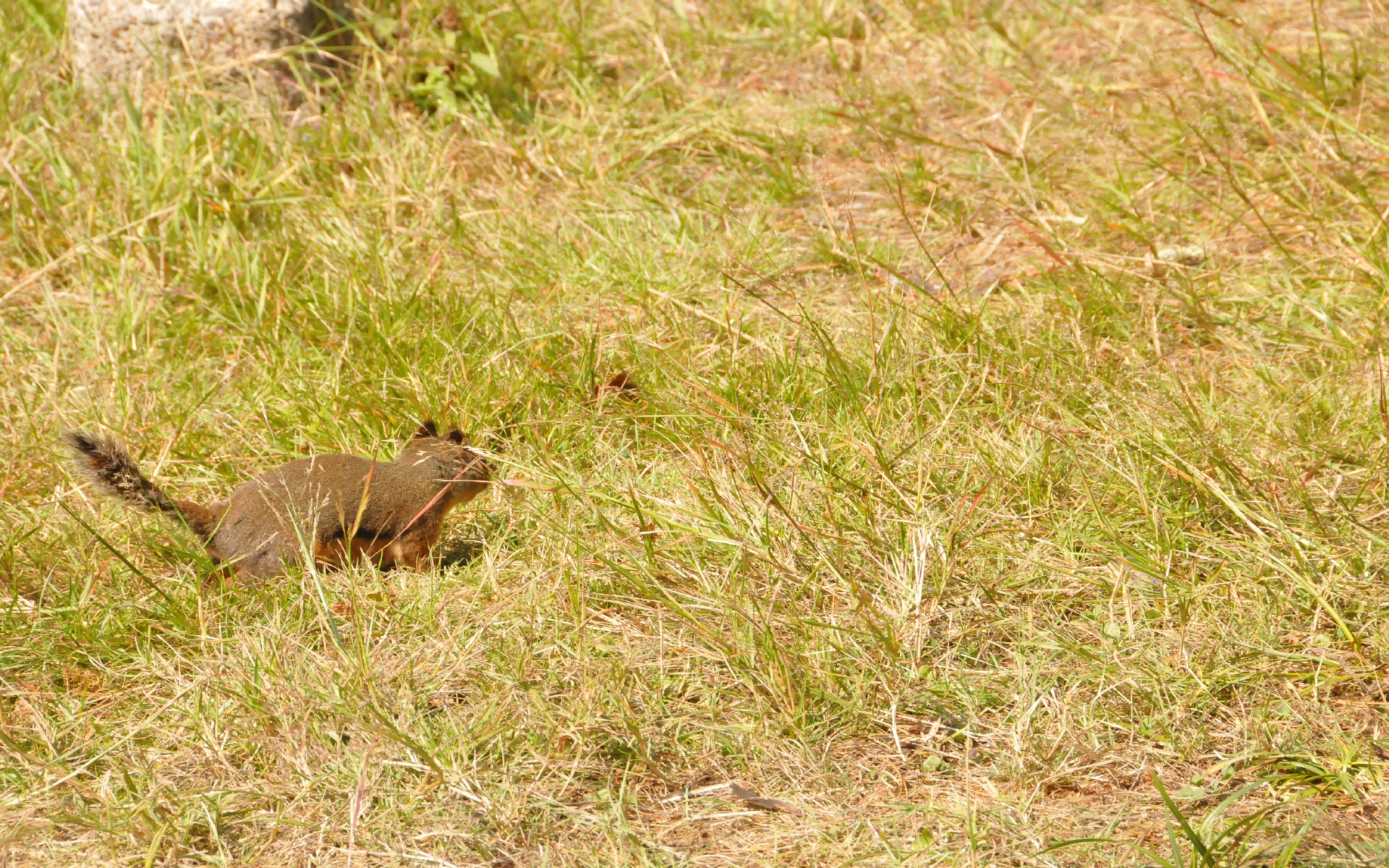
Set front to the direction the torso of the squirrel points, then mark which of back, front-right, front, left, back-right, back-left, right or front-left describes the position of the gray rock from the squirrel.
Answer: left

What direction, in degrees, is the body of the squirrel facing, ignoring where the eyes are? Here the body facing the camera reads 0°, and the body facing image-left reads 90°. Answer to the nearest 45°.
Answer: approximately 270°
